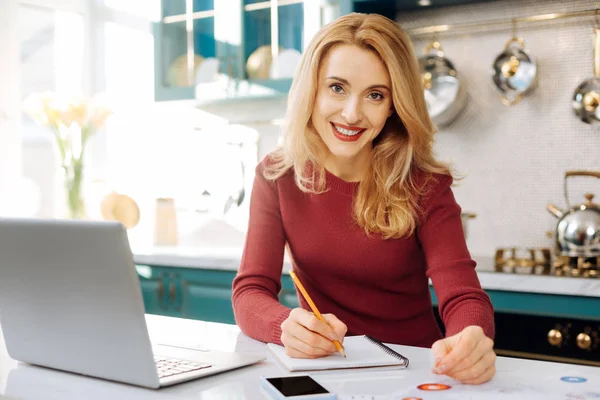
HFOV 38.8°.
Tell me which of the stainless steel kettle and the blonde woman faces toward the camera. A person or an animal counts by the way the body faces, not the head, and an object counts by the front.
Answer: the blonde woman

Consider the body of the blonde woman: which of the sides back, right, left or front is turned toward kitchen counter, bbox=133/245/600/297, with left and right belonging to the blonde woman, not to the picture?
back

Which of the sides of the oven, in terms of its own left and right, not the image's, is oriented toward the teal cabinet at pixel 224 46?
right

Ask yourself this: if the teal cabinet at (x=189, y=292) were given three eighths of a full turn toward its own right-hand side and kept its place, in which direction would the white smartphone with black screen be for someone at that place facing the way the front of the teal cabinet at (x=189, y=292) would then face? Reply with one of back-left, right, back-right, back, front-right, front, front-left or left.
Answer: back-left

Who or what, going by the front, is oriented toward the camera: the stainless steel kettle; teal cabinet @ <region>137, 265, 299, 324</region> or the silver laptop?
the teal cabinet

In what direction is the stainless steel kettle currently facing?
to the viewer's left

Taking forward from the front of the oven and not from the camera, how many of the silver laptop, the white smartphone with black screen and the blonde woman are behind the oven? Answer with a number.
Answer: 0

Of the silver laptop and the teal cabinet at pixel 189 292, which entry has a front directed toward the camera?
the teal cabinet

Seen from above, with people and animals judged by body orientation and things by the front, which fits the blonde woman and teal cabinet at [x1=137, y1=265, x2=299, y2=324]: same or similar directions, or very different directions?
same or similar directions

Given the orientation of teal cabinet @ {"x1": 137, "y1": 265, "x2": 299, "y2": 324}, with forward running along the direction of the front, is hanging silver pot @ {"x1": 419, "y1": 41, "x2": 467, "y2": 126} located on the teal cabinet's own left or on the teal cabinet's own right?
on the teal cabinet's own left

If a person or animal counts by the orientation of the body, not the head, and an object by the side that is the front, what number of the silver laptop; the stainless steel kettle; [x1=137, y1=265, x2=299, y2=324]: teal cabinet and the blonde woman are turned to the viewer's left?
1

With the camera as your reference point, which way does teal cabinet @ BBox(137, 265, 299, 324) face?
facing the viewer

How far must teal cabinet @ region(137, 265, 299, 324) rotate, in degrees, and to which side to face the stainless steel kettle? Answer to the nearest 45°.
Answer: approximately 45° to its left

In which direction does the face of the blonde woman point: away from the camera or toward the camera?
toward the camera

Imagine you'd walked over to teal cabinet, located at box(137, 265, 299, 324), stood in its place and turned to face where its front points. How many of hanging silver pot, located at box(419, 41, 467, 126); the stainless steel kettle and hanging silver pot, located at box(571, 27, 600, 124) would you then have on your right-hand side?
0

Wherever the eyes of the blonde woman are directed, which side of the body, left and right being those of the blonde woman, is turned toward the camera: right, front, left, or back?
front

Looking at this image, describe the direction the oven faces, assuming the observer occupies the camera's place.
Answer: facing the viewer and to the left of the viewer
